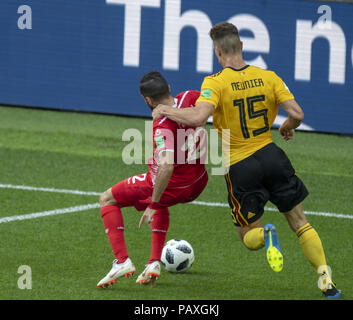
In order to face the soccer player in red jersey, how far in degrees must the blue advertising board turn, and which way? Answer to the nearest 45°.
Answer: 0° — it already faces them

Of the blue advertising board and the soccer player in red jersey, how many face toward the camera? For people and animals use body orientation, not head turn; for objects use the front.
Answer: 1

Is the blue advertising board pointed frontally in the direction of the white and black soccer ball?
yes

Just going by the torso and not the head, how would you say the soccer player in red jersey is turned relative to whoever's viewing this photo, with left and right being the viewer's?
facing away from the viewer and to the left of the viewer

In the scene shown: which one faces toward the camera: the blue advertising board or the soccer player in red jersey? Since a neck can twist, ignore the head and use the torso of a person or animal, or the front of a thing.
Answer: the blue advertising board

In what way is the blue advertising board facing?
toward the camera
